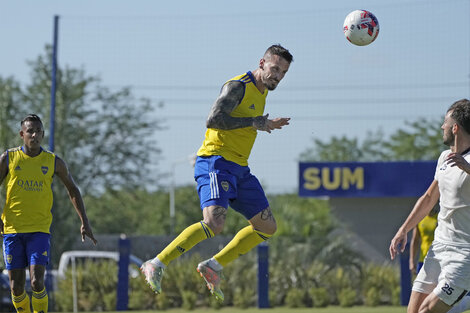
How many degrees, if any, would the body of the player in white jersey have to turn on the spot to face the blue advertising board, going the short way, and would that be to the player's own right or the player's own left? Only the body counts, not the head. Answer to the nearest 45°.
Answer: approximately 135° to the player's own right

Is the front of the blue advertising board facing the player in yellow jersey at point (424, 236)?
yes

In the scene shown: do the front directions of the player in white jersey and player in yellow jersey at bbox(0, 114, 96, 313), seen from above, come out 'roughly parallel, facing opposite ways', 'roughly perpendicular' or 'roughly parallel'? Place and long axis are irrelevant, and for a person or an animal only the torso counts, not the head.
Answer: roughly perpendicular

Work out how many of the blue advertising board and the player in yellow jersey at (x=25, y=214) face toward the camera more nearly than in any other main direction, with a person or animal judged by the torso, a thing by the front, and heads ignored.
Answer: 2

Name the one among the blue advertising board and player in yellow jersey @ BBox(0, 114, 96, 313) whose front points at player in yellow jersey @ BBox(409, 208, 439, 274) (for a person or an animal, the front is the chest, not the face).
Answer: the blue advertising board

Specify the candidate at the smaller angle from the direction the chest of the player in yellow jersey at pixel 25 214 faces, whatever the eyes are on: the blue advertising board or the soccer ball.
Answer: the soccer ball

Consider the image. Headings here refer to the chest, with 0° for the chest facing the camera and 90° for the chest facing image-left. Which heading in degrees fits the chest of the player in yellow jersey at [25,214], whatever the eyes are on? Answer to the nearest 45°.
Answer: approximately 0°

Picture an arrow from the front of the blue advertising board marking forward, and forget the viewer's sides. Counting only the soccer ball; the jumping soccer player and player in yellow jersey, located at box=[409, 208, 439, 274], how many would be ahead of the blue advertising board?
3

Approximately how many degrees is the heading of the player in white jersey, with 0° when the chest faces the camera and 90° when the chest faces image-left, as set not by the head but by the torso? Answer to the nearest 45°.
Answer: approximately 45°

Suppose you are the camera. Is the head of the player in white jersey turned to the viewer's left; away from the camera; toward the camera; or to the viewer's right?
to the viewer's left
